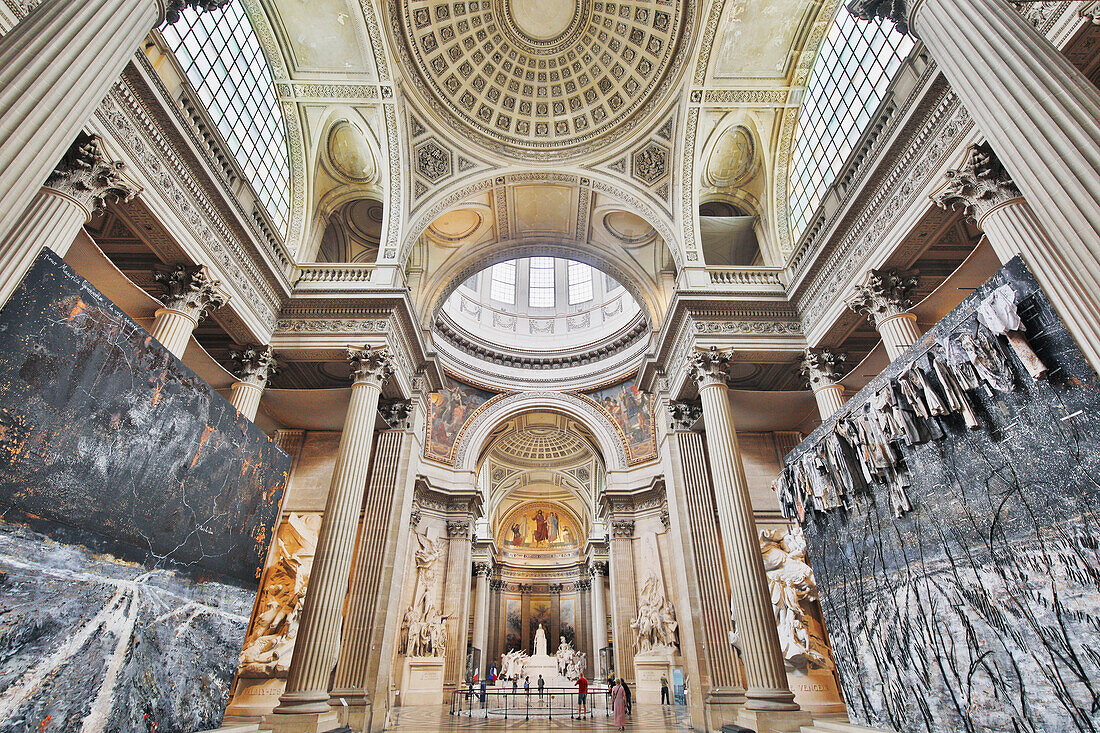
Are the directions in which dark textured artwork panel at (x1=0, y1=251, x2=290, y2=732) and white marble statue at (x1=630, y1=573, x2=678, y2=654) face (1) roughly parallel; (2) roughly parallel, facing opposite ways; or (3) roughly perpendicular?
roughly perpendicular

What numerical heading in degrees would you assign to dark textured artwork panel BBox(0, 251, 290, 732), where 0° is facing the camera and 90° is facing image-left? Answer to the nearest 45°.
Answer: approximately 315°

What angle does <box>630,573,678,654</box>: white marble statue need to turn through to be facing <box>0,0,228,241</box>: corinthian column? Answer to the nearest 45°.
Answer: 0° — it already faces it

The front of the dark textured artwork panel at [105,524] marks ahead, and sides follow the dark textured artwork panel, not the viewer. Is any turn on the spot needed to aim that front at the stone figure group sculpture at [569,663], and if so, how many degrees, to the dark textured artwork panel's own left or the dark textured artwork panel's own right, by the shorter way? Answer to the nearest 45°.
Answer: approximately 90° to the dark textured artwork panel's own left

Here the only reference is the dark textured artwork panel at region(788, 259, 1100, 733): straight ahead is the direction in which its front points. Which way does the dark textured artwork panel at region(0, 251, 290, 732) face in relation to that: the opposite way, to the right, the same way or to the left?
the opposite way

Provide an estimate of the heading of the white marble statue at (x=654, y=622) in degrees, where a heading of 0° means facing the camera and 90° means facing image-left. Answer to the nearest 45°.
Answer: approximately 0°

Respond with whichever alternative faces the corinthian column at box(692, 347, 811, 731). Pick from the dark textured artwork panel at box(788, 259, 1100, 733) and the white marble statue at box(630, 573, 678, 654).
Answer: the white marble statue

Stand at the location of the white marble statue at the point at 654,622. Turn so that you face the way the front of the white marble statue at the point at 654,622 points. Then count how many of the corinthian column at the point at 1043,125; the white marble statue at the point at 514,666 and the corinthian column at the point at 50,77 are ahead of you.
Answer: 2

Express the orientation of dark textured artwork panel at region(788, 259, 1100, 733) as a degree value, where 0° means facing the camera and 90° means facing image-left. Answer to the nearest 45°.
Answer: approximately 45°

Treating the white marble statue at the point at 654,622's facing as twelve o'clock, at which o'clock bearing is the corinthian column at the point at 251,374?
The corinthian column is roughly at 1 o'clock from the white marble statue.

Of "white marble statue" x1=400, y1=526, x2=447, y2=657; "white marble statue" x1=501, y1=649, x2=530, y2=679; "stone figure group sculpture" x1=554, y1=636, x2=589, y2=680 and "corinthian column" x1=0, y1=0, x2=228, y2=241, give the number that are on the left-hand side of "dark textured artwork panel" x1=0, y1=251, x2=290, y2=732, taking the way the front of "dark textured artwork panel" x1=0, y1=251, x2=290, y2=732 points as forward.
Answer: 3
